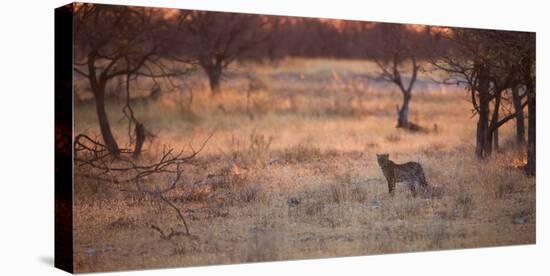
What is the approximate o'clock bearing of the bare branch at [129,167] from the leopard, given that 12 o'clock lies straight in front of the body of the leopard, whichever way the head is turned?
The bare branch is roughly at 11 o'clock from the leopard.

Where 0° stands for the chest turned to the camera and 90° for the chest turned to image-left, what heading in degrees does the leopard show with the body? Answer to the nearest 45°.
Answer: approximately 90°
